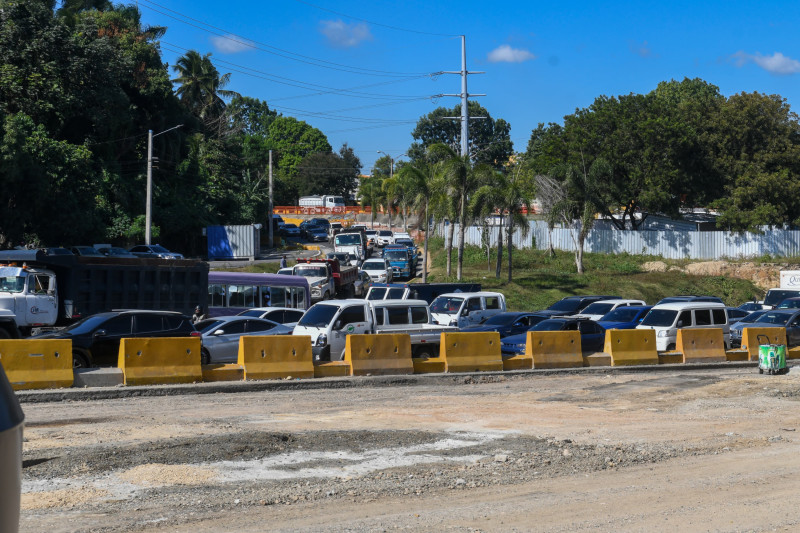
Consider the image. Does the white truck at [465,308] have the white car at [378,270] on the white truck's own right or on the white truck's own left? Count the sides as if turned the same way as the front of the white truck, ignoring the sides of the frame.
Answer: on the white truck's own right

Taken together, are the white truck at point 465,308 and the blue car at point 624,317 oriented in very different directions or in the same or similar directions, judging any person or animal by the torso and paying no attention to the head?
same or similar directions

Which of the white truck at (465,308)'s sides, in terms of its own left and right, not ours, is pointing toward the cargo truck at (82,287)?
front

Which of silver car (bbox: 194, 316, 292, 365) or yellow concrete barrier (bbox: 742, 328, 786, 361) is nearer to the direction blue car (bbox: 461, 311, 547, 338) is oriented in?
the silver car

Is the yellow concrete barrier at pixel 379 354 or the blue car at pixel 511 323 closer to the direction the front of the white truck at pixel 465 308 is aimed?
the yellow concrete barrier

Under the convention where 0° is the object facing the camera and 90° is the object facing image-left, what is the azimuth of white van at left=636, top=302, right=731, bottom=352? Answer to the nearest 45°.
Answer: approximately 45°

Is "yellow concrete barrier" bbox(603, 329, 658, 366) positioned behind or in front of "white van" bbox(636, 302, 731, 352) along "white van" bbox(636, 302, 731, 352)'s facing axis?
in front

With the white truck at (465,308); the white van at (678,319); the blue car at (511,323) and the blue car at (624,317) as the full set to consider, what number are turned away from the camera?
0

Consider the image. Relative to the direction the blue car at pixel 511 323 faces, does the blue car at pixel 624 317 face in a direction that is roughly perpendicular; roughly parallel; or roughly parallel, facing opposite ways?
roughly parallel

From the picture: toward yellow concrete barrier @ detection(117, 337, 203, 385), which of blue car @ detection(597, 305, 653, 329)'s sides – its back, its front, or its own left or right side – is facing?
front

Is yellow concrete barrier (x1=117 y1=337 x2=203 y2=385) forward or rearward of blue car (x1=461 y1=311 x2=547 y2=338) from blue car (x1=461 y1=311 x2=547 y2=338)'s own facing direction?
forward

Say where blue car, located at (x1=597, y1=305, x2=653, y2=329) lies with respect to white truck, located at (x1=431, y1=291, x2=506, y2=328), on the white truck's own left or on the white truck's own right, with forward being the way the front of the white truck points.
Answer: on the white truck's own left

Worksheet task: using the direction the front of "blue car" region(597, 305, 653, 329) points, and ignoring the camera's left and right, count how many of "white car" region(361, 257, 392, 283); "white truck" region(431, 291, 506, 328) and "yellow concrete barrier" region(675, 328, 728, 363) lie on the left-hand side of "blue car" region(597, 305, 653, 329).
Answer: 1

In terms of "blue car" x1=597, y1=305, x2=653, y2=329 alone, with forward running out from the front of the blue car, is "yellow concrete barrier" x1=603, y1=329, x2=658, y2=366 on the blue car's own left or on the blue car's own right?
on the blue car's own left

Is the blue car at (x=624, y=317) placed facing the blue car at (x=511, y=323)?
yes

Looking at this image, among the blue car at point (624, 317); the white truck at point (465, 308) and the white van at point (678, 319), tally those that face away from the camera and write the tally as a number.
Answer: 0

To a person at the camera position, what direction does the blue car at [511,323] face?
facing the viewer and to the left of the viewer
